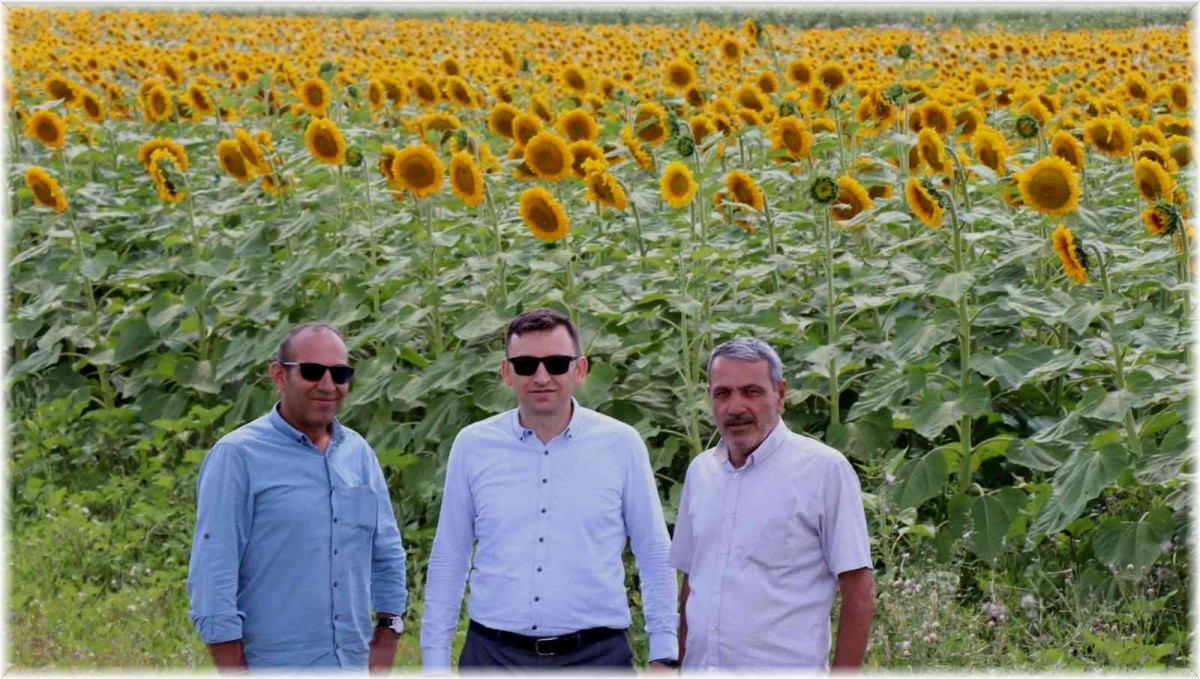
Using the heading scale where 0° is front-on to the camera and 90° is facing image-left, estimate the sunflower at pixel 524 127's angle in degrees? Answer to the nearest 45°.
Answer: approximately 0°

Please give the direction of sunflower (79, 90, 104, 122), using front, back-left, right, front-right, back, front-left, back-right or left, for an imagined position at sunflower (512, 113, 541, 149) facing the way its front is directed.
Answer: back-right

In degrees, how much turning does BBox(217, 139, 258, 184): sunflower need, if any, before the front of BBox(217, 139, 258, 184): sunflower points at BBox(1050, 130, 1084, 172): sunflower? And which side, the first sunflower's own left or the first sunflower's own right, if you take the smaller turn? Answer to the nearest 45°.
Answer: approximately 90° to the first sunflower's own left

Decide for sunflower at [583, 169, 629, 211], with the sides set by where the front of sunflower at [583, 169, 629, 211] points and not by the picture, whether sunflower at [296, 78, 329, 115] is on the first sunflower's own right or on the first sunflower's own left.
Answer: on the first sunflower's own right

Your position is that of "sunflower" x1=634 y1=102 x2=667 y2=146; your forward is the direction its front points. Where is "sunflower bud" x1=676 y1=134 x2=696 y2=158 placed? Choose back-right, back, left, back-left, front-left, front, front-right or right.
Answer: front-left

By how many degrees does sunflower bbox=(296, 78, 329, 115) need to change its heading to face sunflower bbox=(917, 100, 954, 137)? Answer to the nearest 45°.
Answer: approximately 45° to its left
